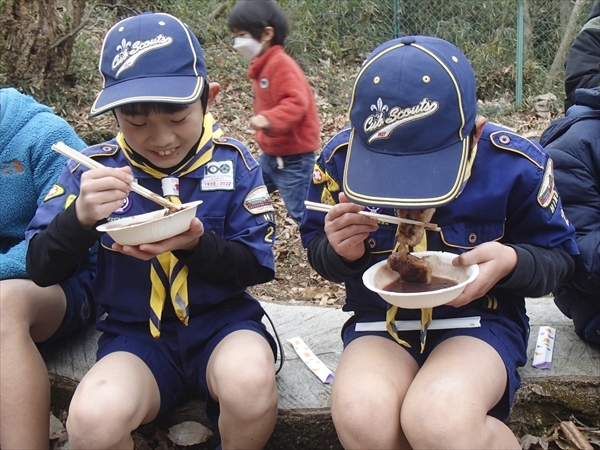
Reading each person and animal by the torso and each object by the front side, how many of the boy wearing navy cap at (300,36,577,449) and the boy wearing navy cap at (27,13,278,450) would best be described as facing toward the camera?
2

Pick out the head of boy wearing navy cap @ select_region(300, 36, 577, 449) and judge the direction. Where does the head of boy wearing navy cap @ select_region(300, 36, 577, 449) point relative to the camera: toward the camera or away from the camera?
toward the camera

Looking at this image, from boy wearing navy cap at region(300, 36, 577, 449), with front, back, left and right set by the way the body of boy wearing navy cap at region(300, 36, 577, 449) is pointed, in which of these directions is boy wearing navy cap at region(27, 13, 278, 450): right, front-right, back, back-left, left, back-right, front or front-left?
right

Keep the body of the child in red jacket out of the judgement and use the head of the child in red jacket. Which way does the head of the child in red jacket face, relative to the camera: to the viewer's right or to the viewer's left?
to the viewer's left

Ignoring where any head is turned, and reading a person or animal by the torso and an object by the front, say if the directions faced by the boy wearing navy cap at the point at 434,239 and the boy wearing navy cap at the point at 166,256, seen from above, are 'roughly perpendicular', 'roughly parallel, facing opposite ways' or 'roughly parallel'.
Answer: roughly parallel

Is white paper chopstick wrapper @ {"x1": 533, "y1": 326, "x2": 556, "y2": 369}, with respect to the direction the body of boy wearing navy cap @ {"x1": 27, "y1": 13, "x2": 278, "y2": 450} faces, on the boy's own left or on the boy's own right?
on the boy's own left

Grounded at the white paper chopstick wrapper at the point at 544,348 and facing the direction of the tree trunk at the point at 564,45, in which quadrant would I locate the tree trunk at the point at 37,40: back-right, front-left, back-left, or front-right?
front-left

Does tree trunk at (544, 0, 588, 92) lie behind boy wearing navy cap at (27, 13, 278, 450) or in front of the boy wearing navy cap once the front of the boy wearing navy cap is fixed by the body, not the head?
behind

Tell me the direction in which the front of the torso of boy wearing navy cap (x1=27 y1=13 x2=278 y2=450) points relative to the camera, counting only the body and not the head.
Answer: toward the camera

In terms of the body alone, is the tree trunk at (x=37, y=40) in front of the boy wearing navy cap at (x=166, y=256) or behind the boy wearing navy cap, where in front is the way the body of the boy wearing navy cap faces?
behind

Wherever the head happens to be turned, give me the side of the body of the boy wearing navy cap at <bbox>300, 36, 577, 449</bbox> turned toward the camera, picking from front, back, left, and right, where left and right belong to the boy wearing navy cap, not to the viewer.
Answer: front
